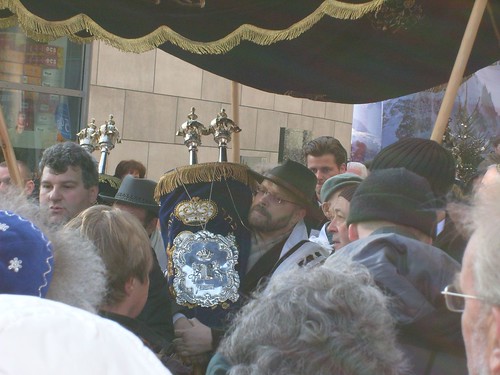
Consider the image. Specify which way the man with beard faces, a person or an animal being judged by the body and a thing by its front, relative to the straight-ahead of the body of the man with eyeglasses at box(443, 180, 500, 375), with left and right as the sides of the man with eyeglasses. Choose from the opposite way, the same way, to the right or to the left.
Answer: to the left

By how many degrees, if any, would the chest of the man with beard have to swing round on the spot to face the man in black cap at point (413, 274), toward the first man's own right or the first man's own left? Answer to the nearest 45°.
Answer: approximately 45° to the first man's own left

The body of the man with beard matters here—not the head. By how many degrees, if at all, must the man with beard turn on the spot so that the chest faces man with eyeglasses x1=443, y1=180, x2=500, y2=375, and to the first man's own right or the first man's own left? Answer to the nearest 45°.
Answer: approximately 45° to the first man's own left

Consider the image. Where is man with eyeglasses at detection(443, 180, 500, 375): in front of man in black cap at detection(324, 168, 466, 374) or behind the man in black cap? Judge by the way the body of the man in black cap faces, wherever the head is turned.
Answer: behind

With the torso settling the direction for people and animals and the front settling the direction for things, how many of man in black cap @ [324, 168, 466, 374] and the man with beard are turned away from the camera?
1

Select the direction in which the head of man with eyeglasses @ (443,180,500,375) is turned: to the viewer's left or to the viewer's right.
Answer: to the viewer's left

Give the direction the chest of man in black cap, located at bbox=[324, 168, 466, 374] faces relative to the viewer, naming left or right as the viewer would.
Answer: facing away from the viewer

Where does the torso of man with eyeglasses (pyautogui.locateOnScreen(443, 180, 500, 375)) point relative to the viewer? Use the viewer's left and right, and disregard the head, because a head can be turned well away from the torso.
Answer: facing away from the viewer and to the left of the viewer

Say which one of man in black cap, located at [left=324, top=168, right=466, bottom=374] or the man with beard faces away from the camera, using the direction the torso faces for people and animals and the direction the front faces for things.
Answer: the man in black cap

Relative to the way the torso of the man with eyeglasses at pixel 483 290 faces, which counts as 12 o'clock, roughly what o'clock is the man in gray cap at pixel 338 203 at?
The man in gray cap is roughly at 1 o'clock from the man with eyeglasses.

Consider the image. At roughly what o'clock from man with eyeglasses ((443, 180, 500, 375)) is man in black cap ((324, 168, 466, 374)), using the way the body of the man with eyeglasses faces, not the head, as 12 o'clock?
The man in black cap is roughly at 1 o'clock from the man with eyeglasses.
